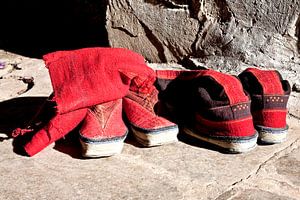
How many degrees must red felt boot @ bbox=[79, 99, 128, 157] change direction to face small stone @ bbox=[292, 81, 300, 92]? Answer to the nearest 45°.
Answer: approximately 90° to its left

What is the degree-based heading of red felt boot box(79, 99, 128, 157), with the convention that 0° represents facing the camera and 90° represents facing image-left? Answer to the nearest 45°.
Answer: approximately 0°

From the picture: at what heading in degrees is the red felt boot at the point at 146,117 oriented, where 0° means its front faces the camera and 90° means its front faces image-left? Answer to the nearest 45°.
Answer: approximately 315°

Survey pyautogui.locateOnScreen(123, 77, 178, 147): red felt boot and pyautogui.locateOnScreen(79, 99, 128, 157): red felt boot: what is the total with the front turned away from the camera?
0

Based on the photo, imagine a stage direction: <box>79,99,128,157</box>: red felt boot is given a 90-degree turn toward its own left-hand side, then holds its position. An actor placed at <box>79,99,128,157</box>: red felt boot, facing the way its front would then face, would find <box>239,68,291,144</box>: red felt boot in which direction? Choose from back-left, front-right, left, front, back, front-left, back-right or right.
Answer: front

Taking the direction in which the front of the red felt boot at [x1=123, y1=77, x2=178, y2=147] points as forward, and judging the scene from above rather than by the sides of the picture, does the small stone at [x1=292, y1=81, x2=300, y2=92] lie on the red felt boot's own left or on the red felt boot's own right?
on the red felt boot's own left

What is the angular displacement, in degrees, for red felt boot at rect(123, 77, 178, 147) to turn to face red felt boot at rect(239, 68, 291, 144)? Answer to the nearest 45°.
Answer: approximately 45° to its left
